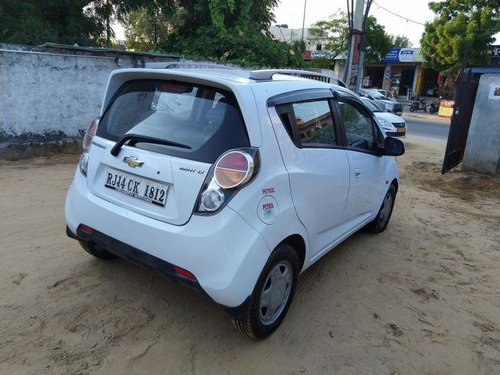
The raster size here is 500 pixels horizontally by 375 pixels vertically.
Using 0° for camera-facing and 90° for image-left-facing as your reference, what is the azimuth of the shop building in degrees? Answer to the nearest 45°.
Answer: approximately 0°

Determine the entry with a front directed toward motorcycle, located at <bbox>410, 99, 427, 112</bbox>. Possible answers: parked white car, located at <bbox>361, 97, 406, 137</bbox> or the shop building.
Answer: the shop building

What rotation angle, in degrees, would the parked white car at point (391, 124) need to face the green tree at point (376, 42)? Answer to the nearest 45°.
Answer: approximately 135° to its left

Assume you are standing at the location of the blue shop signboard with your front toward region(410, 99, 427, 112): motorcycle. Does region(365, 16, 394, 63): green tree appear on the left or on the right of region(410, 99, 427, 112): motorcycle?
right

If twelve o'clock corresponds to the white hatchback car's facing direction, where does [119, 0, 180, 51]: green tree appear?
The green tree is roughly at 10 o'clock from the white hatchback car.

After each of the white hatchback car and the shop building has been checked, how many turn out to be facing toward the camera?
1

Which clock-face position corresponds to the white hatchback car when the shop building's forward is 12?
The white hatchback car is roughly at 12 o'clock from the shop building.

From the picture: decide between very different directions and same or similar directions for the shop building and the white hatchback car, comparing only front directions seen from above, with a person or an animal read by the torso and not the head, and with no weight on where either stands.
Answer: very different directions

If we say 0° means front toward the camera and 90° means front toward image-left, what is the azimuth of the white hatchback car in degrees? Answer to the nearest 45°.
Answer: approximately 225°
